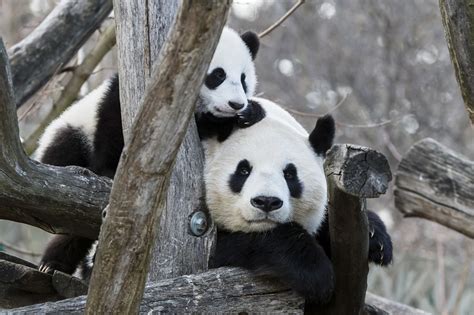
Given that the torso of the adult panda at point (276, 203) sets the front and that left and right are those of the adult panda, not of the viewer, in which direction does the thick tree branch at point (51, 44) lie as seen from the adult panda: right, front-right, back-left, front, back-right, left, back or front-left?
back-right

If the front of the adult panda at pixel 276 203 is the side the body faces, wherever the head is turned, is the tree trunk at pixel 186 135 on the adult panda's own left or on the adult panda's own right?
on the adult panda's own right

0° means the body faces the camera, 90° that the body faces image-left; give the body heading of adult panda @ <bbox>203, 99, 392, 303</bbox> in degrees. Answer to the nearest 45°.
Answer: approximately 0°

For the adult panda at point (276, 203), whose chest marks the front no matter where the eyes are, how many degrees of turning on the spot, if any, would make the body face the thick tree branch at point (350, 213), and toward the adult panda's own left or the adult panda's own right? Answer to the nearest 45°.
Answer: approximately 45° to the adult panda's own left

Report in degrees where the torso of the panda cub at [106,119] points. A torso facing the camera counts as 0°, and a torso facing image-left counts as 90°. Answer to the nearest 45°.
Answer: approximately 315°

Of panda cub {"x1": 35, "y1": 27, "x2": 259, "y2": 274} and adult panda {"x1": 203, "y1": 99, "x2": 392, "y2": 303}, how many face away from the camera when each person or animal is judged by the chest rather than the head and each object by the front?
0

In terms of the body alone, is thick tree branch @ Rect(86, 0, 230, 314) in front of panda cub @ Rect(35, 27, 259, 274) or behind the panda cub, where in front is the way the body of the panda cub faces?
in front
